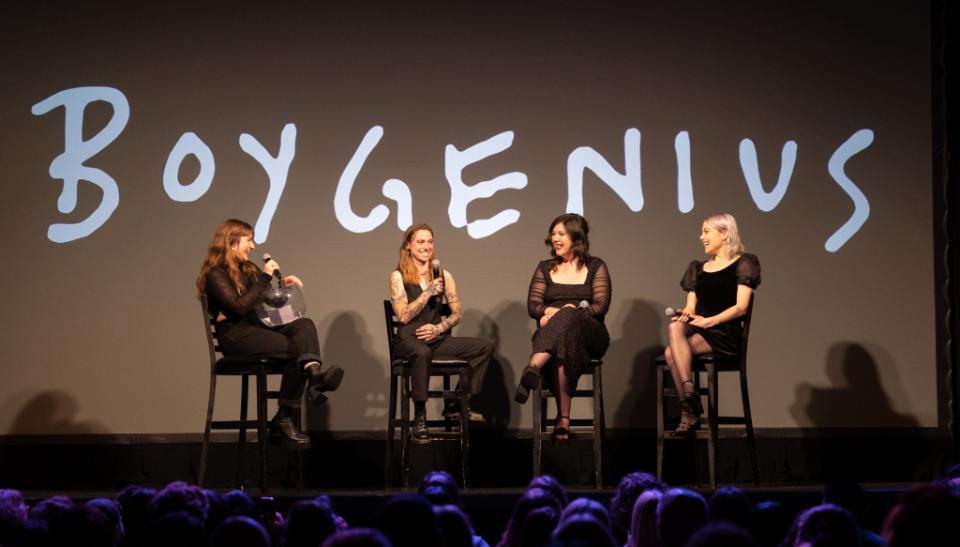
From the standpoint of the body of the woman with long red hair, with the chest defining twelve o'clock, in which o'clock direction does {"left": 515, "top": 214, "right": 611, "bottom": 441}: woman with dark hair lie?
The woman with dark hair is roughly at 12 o'clock from the woman with long red hair.

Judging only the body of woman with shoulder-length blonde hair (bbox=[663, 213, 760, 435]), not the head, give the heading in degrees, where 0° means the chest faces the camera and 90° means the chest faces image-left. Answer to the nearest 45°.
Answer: approximately 45°

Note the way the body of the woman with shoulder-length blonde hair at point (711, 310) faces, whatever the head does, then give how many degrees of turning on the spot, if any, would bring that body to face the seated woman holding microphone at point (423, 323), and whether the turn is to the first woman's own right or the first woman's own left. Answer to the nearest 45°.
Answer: approximately 45° to the first woman's own right

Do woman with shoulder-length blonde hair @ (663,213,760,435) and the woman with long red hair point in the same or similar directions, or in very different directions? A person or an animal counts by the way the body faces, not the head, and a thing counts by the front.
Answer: very different directions

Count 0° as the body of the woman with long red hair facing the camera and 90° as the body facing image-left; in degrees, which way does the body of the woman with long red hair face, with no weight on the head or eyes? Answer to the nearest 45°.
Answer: approximately 270°

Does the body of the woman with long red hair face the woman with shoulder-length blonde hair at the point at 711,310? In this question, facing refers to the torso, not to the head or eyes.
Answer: yes

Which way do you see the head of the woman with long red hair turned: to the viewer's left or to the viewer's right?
to the viewer's right

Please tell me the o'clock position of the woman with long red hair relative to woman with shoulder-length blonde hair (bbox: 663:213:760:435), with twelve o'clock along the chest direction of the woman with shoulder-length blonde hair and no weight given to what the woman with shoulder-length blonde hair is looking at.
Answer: The woman with long red hair is roughly at 1 o'clock from the woman with shoulder-length blonde hair.

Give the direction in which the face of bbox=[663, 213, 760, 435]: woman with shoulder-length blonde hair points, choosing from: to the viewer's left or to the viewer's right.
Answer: to the viewer's left

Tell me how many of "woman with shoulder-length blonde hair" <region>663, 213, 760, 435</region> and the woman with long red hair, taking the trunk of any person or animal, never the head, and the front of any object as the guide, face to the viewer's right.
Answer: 1
